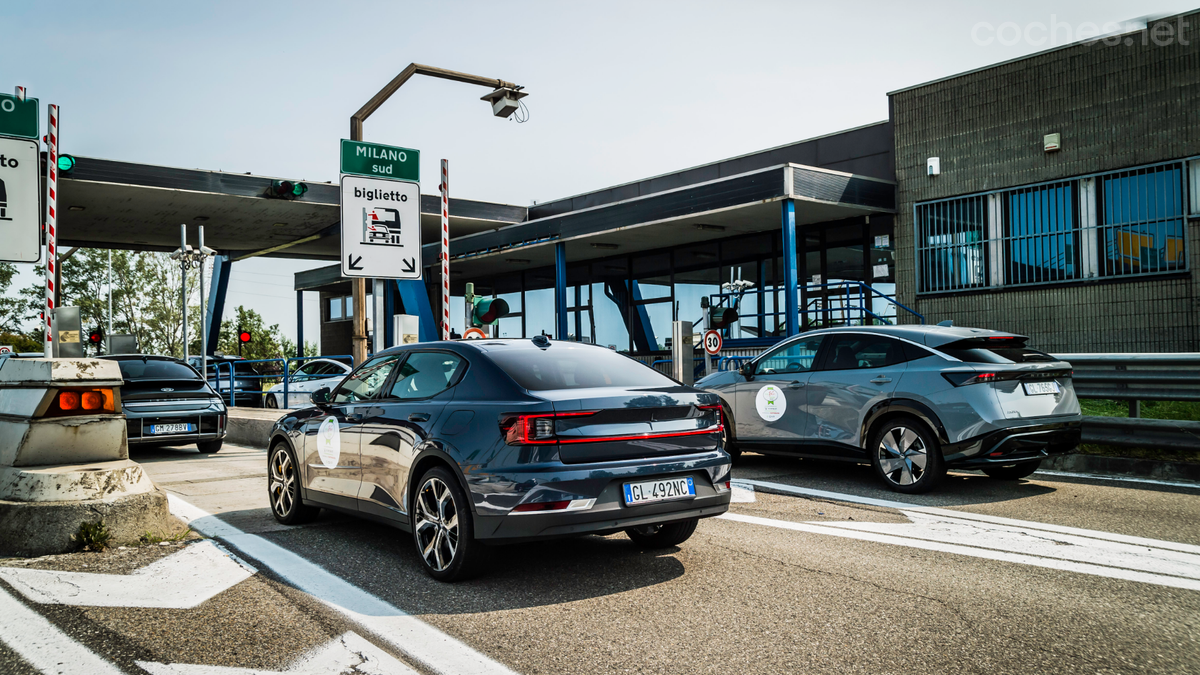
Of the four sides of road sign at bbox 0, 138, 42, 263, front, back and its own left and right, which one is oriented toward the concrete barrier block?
front

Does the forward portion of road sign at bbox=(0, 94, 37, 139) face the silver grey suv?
no

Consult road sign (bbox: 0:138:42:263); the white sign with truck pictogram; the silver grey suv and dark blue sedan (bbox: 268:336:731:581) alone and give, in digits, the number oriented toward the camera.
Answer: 2

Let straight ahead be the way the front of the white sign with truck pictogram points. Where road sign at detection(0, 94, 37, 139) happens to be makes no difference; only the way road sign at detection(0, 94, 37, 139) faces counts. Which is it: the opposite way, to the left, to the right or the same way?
the same way

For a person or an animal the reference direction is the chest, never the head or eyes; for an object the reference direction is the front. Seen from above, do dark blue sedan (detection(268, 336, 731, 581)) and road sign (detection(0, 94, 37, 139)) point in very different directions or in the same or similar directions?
very different directions

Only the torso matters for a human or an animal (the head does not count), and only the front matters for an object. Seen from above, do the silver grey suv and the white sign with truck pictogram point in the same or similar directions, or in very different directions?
very different directions

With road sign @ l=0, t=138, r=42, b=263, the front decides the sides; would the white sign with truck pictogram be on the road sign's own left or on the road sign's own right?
on the road sign's own left

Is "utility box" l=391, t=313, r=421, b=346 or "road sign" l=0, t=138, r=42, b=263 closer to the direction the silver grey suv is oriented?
the utility box

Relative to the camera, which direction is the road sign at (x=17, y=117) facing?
toward the camera

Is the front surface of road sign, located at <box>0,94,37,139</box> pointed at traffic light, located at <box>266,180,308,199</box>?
no

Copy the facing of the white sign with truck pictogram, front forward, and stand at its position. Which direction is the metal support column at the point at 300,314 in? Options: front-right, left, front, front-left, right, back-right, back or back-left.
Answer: back

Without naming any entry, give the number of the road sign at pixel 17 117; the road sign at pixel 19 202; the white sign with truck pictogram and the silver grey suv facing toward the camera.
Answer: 3
